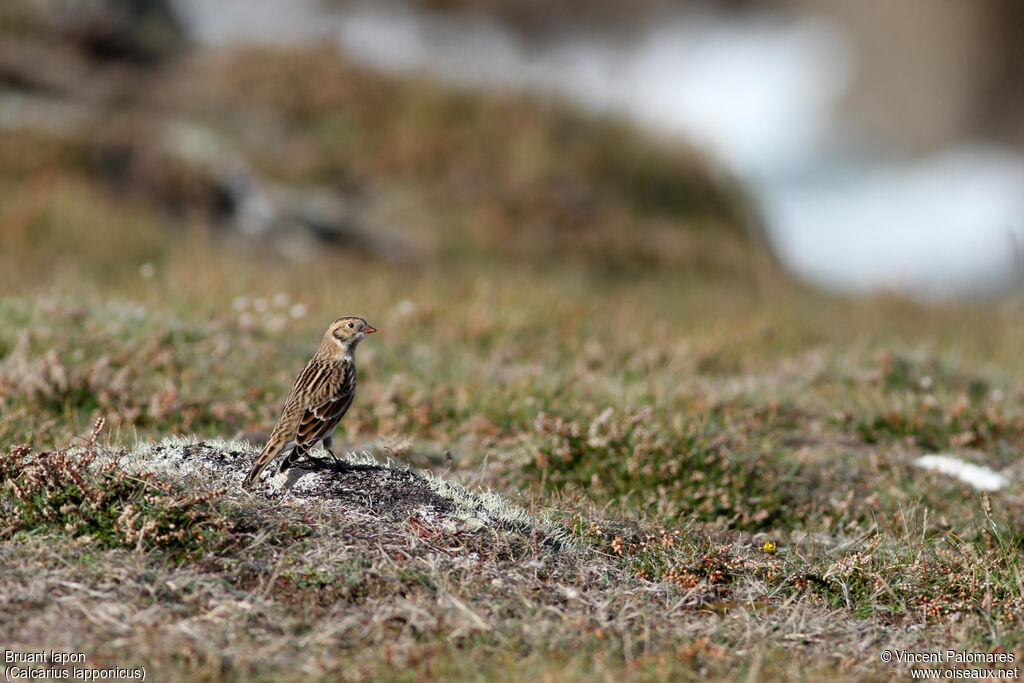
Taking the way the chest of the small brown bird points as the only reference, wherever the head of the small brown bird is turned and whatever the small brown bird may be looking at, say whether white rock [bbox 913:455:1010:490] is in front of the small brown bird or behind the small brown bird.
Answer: in front

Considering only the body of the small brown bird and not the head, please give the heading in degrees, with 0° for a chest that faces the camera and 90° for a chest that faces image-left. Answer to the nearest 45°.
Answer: approximately 225°
